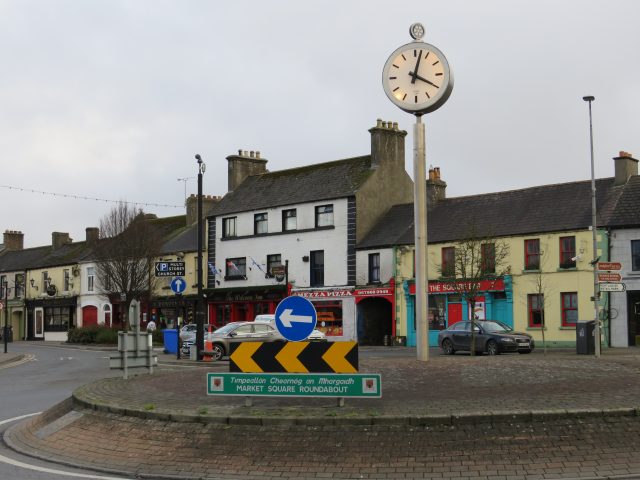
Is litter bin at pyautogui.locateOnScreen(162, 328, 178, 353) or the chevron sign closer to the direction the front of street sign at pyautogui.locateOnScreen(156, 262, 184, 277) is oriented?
the chevron sign

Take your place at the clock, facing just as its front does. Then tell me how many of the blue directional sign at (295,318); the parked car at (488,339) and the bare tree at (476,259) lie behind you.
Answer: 2

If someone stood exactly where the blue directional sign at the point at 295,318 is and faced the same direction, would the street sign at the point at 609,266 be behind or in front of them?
behind

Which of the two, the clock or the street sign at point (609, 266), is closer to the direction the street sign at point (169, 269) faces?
the clock

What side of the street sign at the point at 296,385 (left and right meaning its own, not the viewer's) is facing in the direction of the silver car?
back

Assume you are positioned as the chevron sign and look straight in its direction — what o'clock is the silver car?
The silver car is roughly at 6 o'clock from the chevron sign.

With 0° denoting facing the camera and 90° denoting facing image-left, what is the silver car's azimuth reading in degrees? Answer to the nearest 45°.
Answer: approximately 45°

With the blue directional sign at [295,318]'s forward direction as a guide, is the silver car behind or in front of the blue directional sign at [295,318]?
behind

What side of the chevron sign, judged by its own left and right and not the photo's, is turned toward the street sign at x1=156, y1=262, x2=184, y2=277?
back

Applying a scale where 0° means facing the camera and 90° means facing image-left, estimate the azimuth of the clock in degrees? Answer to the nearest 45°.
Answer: approximately 0°

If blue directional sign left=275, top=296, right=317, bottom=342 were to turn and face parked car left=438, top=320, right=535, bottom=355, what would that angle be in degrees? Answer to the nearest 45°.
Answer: approximately 180°
